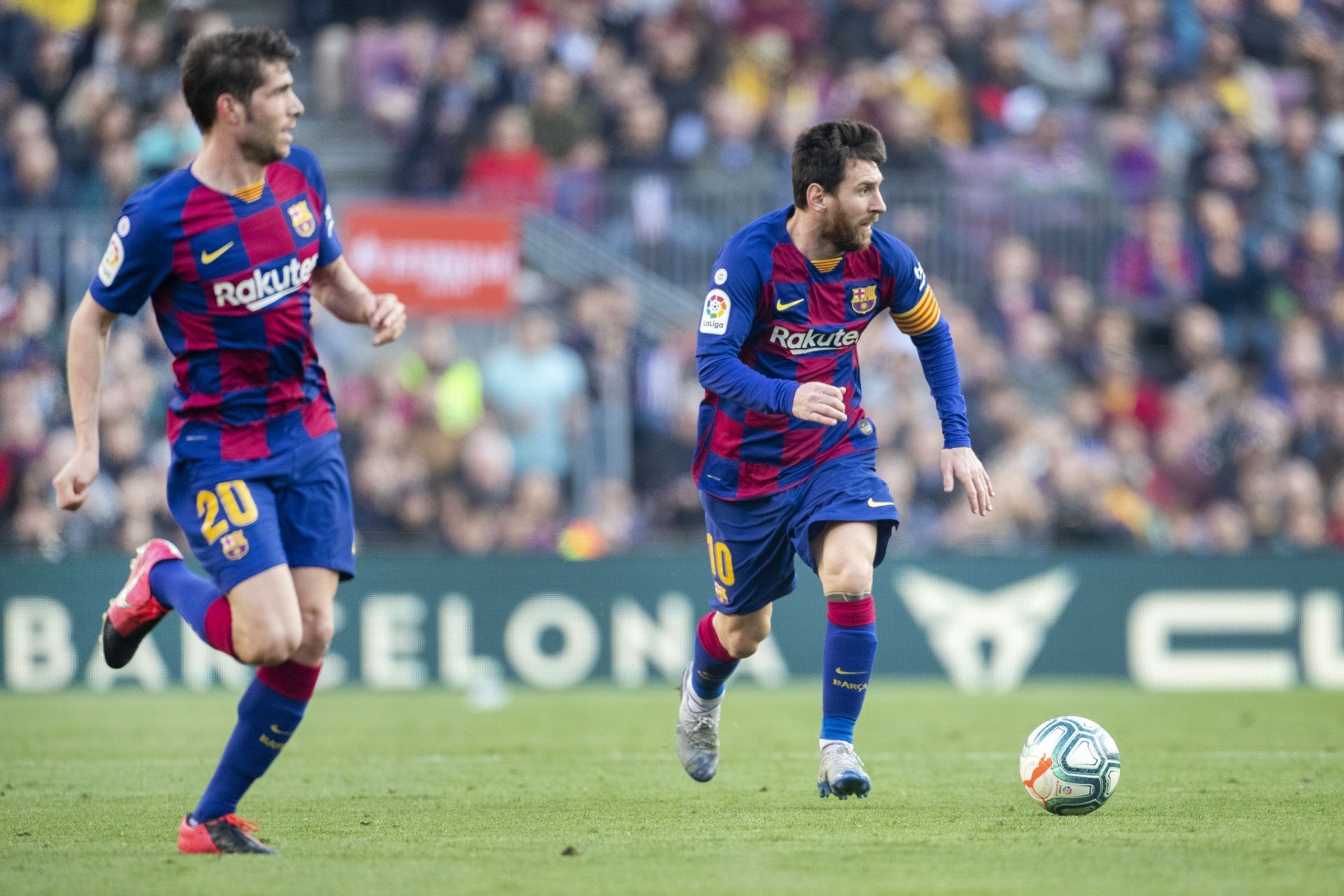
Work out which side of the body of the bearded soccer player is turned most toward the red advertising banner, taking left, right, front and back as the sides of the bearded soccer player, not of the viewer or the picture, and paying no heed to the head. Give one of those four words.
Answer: back

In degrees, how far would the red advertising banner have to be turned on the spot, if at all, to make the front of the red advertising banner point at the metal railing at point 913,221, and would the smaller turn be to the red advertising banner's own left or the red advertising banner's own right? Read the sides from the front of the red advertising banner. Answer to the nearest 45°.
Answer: approximately 90° to the red advertising banner's own left

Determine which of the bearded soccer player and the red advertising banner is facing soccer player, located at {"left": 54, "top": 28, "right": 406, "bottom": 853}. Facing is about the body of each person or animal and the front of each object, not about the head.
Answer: the red advertising banner

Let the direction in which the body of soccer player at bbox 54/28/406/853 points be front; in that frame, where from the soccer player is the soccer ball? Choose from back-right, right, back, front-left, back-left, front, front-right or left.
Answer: front-left

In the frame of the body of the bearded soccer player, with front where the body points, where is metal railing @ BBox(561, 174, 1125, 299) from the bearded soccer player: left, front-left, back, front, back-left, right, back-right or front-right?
back-left

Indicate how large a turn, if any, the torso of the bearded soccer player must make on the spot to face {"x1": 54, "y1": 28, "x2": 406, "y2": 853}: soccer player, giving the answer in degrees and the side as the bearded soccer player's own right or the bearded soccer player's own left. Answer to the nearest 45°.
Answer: approximately 90° to the bearded soccer player's own right

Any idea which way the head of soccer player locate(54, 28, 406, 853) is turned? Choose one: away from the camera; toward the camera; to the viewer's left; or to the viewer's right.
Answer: to the viewer's right

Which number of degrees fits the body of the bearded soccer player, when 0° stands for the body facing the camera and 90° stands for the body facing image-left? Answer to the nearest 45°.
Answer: approximately 315°

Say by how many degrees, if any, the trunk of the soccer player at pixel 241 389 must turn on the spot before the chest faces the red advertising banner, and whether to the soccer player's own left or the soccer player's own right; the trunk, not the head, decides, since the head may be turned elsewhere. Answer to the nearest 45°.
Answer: approximately 135° to the soccer player's own left
